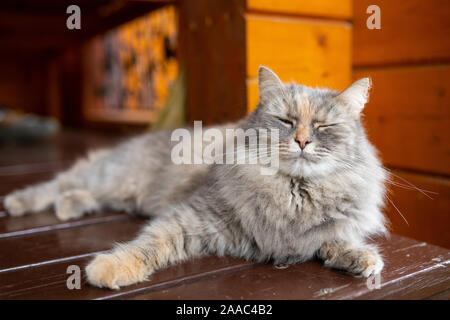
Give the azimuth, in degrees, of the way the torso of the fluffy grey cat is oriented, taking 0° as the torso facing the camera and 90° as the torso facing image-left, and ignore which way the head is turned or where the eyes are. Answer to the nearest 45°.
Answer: approximately 315°
